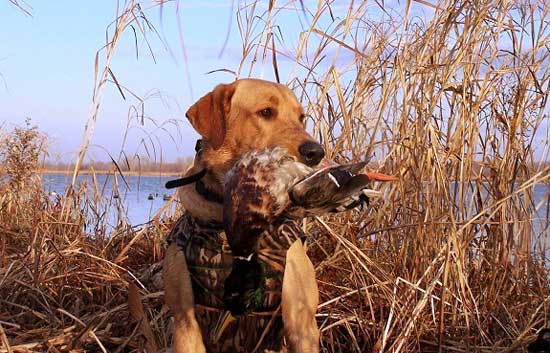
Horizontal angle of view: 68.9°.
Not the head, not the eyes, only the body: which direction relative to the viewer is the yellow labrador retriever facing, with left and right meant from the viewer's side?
facing the viewer and to the right of the viewer
